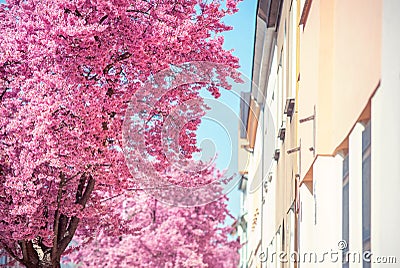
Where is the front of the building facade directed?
to the viewer's left

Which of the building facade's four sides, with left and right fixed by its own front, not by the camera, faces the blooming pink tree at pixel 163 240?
right

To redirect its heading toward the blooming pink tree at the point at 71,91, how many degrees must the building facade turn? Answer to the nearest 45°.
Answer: approximately 45° to its right
